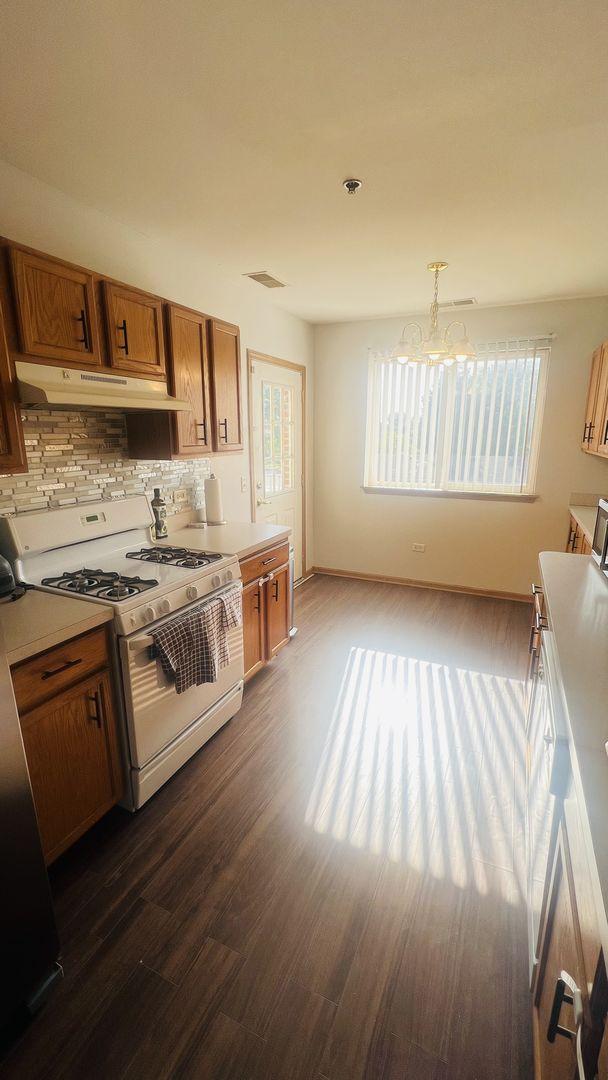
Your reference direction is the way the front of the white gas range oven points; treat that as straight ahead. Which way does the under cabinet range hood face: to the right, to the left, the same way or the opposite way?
the same way

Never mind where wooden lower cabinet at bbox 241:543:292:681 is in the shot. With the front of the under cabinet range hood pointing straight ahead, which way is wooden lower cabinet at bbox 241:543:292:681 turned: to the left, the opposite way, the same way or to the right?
the same way

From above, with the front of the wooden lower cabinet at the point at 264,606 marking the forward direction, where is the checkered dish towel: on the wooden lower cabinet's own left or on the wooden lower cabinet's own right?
on the wooden lower cabinet's own right

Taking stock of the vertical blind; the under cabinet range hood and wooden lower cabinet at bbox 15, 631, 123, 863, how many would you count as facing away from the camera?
0

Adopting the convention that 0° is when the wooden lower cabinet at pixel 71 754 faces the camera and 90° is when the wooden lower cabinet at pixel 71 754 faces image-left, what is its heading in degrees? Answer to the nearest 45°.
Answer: approximately 315°

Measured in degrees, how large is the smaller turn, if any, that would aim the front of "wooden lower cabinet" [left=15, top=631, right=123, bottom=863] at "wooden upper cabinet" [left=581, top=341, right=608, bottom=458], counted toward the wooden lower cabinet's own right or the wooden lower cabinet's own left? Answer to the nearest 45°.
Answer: approximately 45° to the wooden lower cabinet's own left

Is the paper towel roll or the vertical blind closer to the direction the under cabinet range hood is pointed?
the vertical blind

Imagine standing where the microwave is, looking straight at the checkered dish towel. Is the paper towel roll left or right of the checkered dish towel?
right

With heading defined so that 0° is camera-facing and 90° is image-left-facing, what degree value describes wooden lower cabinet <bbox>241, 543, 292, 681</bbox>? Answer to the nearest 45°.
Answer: approximately 315°

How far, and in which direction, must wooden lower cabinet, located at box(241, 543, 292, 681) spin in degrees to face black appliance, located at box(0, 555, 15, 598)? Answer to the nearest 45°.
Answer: approximately 90° to its right

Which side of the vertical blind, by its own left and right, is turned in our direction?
front

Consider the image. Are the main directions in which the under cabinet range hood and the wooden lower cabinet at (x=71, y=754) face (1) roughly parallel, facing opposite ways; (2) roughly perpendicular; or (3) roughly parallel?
roughly parallel

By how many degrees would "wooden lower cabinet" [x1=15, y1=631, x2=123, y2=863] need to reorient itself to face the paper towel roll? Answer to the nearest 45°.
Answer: approximately 90° to its left

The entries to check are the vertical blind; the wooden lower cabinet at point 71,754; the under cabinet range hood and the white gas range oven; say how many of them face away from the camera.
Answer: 0

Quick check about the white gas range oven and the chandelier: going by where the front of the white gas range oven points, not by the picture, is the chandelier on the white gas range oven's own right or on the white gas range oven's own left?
on the white gas range oven's own left

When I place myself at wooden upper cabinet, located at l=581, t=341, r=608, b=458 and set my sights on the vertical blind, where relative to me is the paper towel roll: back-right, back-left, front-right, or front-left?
front-left

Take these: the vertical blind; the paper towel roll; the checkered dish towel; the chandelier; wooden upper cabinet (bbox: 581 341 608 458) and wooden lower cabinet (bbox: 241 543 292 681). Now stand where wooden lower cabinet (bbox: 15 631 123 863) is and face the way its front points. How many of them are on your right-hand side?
0

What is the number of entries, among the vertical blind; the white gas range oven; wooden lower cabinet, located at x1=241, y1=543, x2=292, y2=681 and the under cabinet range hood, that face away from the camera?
0

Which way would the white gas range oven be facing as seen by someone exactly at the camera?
facing the viewer and to the right of the viewer
